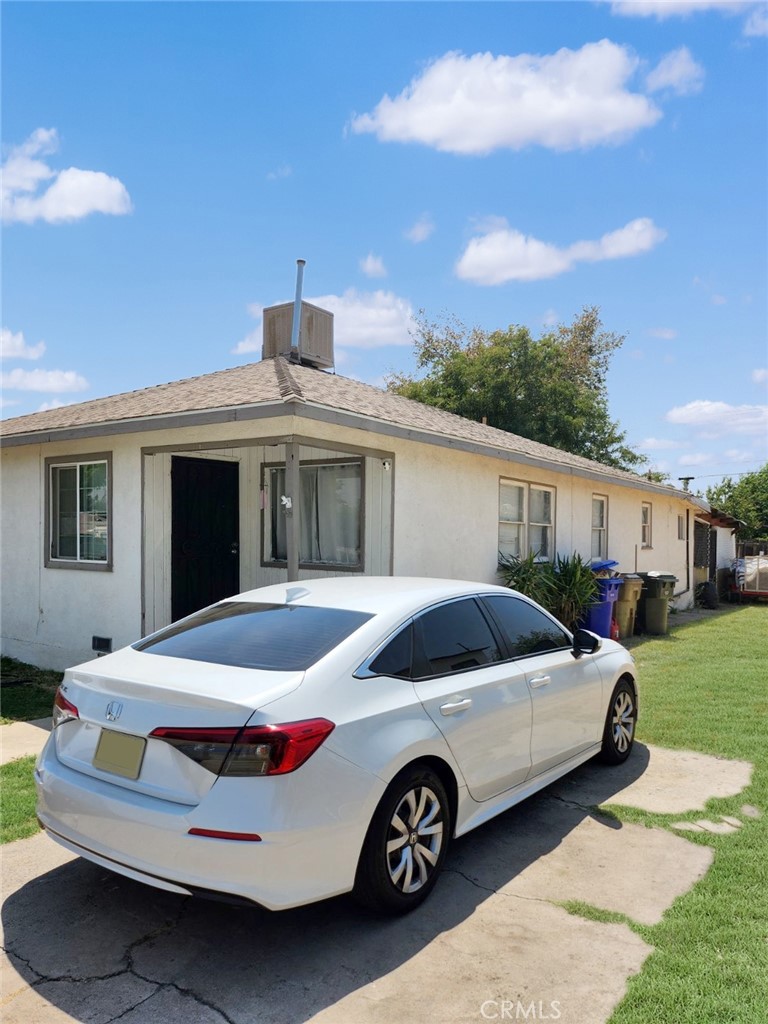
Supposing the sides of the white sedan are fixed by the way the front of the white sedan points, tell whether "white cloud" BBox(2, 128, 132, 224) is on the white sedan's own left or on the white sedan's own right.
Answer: on the white sedan's own left

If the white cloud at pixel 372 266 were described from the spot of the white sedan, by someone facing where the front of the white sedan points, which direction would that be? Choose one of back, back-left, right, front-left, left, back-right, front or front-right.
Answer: front-left

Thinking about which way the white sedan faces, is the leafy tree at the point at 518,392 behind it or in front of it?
in front

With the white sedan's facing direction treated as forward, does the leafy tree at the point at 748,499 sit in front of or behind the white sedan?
in front

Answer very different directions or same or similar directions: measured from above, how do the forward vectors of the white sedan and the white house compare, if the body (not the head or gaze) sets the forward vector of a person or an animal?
very different directions

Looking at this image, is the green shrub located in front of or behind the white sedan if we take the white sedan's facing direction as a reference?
in front

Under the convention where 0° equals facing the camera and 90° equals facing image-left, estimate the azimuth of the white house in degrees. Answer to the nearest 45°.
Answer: approximately 45°

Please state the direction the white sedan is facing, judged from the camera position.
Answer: facing away from the viewer and to the right of the viewer

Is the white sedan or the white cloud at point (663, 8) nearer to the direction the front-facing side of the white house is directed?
the white sedan
